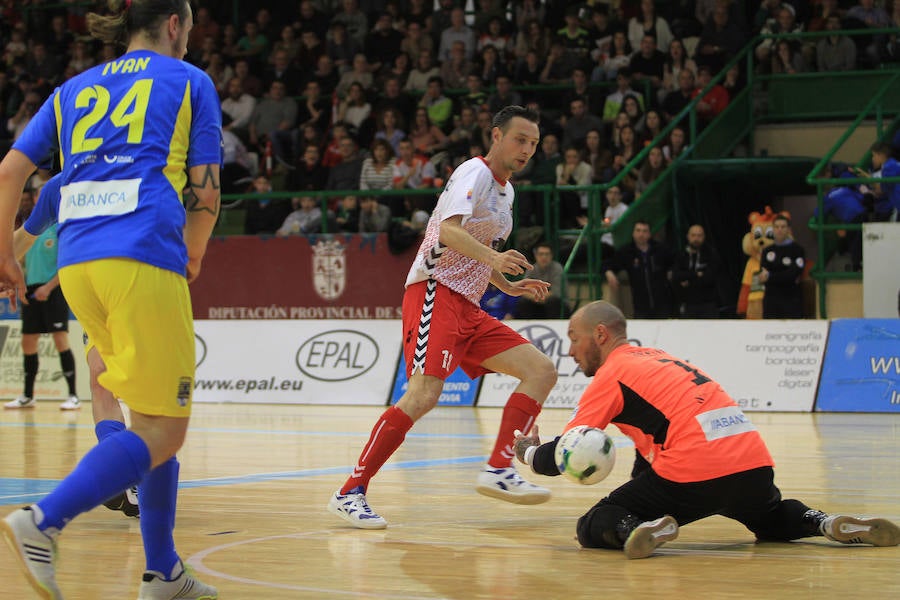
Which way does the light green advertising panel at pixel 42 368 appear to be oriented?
toward the camera

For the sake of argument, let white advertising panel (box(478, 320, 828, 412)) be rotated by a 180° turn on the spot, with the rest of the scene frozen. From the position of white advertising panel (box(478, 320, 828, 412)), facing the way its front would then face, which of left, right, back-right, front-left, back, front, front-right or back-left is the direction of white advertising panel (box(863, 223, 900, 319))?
front-right

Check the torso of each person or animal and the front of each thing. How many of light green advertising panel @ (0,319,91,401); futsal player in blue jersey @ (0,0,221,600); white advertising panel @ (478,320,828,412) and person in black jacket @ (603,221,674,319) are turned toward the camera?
3

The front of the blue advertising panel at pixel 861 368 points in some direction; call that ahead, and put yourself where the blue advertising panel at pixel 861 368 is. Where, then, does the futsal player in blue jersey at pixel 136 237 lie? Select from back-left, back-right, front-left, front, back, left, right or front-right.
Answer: front

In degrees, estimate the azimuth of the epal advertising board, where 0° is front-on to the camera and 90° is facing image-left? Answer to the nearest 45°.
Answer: approximately 0°

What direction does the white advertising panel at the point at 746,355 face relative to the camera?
toward the camera

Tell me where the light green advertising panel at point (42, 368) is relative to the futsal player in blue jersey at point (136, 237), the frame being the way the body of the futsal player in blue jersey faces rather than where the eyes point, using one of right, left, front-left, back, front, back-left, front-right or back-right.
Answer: front-left

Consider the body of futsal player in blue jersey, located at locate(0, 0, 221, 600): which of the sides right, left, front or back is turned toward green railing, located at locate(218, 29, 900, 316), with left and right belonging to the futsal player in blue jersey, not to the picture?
front

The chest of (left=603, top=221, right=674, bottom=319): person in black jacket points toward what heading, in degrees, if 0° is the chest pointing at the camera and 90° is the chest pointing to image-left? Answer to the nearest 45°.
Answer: approximately 0°

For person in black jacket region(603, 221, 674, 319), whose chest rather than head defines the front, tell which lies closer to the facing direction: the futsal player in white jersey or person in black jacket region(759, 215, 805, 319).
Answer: the futsal player in white jersey

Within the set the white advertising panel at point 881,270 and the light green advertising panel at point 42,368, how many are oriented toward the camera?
2

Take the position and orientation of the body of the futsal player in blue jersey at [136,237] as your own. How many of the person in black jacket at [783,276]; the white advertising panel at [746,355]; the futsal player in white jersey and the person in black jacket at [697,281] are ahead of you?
4

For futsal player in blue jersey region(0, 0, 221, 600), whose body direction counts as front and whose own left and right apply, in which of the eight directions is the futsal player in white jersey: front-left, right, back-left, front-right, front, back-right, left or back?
front

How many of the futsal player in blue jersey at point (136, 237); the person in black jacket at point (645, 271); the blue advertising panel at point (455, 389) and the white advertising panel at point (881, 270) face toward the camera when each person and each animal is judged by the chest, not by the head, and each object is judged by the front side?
3
